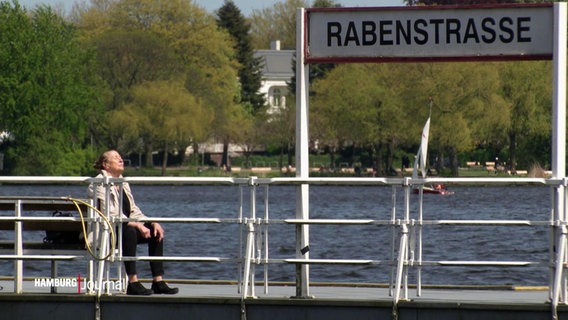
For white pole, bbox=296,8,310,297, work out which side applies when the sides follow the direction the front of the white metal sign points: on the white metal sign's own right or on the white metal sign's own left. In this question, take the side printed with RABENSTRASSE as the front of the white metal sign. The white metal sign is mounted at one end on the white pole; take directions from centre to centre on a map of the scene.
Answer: on the white metal sign's own right

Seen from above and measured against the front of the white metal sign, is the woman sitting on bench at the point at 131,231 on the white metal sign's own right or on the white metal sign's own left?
on the white metal sign's own right

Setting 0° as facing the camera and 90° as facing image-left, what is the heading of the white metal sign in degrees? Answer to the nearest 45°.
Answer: approximately 0°
